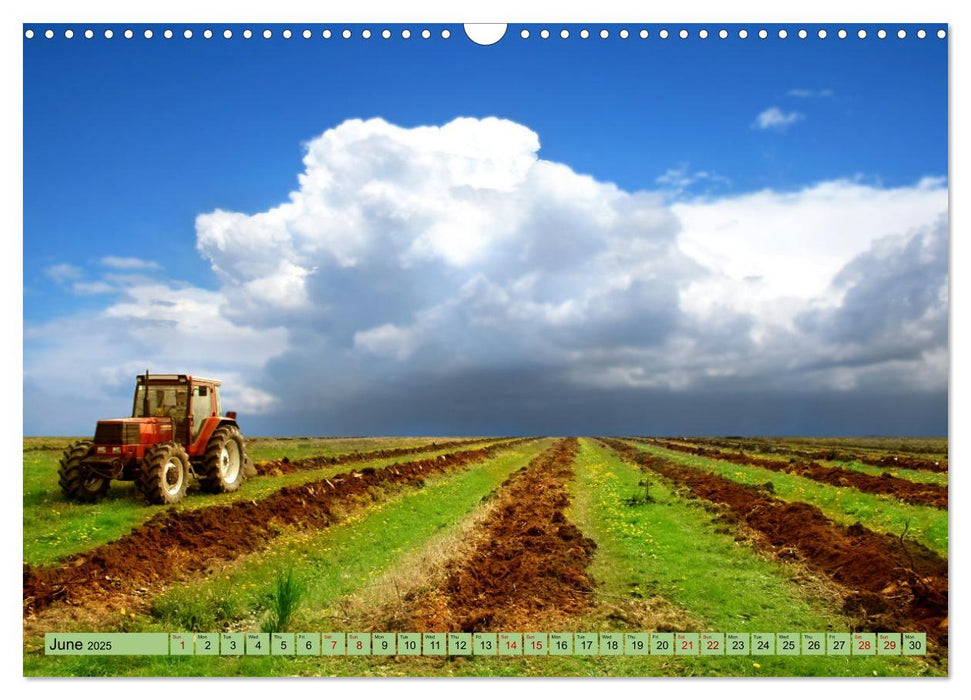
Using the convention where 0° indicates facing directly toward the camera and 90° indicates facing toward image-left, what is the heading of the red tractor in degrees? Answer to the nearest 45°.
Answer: approximately 45°
